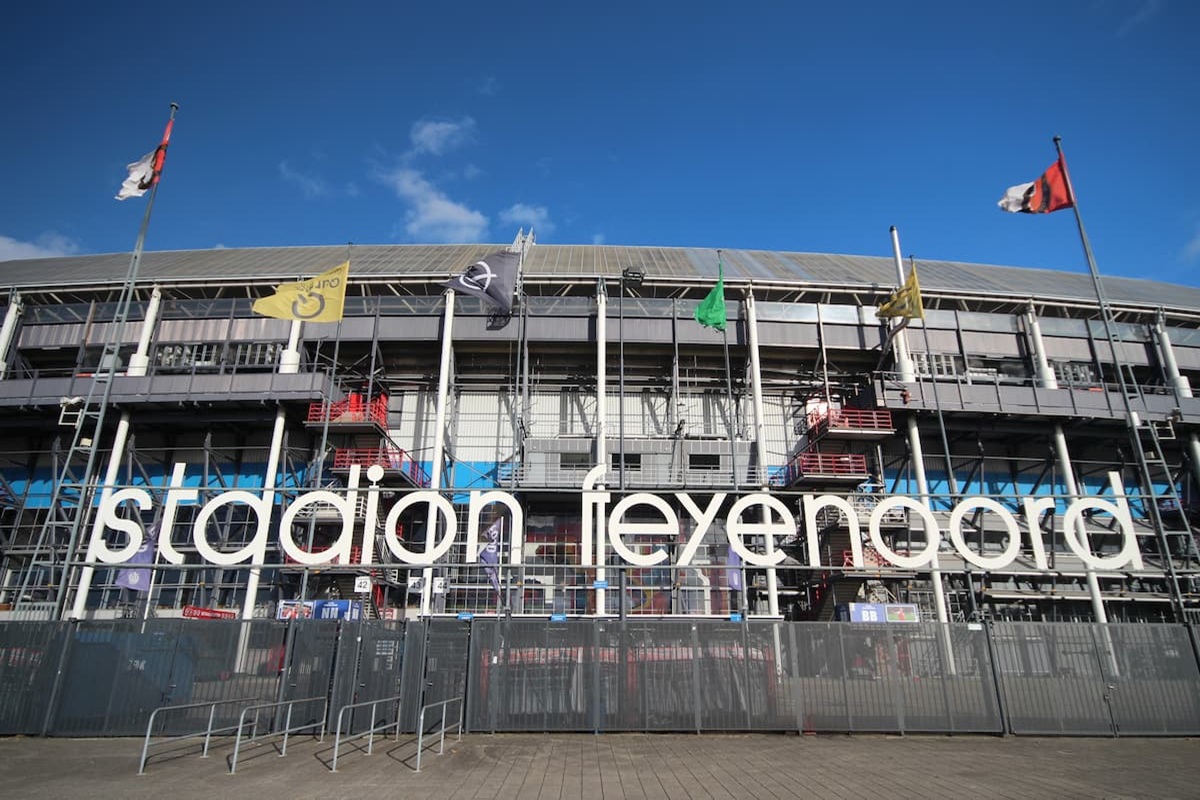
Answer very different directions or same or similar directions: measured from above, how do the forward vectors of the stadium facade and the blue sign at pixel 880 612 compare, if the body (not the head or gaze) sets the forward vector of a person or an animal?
same or similar directions

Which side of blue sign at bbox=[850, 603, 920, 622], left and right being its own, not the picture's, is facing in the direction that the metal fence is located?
front

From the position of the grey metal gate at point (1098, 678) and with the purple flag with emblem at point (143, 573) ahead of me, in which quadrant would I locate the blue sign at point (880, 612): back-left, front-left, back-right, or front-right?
front-right

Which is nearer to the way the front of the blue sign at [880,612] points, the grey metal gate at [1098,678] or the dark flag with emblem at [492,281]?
the grey metal gate

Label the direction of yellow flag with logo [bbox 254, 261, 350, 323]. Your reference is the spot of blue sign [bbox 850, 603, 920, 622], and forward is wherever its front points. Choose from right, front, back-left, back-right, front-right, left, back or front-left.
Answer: front-right

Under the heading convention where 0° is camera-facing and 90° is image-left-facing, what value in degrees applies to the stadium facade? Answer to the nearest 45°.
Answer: approximately 0°

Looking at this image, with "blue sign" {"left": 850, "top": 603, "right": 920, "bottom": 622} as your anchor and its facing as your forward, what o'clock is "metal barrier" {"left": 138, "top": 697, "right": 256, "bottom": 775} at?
The metal barrier is roughly at 1 o'clock from the blue sign.

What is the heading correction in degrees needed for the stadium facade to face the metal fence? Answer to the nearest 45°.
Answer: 0° — it already faces it

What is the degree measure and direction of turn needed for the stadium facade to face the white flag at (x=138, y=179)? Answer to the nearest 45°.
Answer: approximately 45° to its right

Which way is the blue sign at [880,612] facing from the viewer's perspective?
toward the camera

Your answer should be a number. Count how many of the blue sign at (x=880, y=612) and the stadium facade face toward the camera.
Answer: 2

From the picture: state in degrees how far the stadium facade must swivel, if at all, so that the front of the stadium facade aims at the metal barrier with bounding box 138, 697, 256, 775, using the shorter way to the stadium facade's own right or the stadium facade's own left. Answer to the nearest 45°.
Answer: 0° — it already faces it
